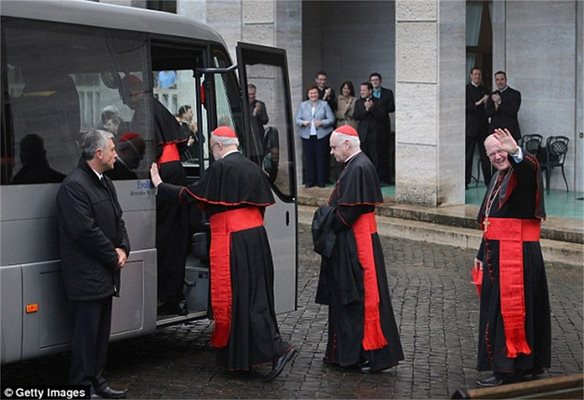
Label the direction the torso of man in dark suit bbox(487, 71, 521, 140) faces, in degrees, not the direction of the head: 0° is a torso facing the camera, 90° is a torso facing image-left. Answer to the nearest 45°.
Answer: approximately 45°

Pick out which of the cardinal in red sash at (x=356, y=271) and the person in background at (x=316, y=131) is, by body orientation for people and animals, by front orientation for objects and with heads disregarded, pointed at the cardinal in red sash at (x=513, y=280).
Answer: the person in background

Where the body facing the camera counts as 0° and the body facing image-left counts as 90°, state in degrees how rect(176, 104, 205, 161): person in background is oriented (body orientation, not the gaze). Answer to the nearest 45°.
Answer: approximately 315°

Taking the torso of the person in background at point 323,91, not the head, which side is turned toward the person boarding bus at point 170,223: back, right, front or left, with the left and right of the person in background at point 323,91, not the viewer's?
front

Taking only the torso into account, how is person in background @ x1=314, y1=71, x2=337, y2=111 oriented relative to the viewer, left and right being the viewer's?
facing the viewer

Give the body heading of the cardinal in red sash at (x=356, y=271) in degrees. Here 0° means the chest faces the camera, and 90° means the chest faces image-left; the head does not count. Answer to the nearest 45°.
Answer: approximately 90°

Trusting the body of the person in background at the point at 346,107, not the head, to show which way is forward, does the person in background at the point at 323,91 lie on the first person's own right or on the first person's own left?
on the first person's own right

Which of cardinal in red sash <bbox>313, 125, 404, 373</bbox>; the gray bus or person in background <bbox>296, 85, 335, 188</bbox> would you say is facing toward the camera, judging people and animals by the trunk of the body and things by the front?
the person in background

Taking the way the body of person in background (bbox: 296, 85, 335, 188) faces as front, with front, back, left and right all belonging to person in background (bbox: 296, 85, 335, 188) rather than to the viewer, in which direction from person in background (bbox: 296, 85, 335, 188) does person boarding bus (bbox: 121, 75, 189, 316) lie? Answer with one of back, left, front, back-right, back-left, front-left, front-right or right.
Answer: front

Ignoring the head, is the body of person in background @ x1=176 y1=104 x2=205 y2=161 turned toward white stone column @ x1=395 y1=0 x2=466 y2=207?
no

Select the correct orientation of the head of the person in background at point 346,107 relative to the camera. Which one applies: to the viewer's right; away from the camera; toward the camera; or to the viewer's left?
toward the camera

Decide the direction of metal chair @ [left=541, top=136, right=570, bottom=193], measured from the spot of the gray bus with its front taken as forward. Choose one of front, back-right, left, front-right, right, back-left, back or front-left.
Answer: front

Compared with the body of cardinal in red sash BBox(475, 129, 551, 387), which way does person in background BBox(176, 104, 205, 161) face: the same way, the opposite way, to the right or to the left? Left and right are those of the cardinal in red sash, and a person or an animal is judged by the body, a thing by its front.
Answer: to the left

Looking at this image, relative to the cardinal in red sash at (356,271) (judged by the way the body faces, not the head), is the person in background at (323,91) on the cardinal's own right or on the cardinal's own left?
on the cardinal's own right

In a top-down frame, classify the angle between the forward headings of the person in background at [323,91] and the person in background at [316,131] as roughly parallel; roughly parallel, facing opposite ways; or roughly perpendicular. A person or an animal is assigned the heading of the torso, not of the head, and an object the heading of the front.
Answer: roughly parallel

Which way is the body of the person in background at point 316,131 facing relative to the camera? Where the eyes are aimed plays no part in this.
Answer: toward the camera
